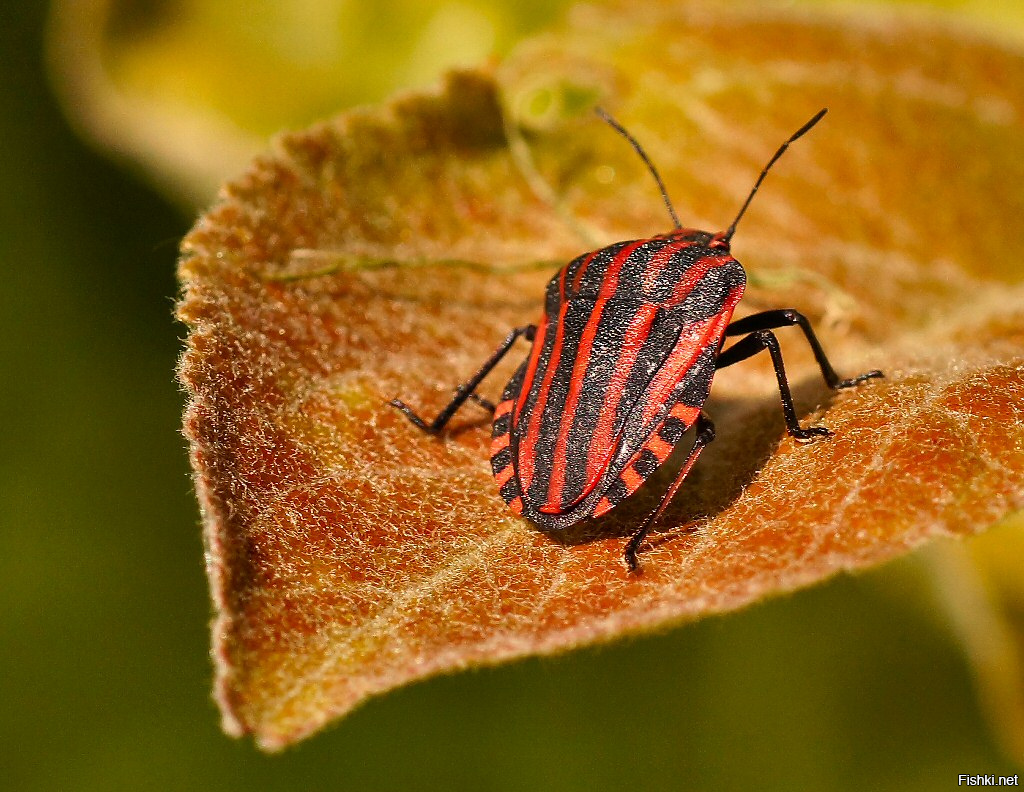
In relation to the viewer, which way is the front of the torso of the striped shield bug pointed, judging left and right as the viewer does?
facing away from the viewer and to the right of the viewer
